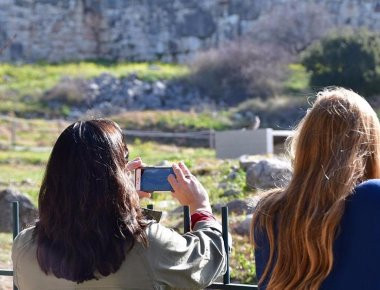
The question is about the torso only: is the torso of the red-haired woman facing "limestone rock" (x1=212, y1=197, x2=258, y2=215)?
yes

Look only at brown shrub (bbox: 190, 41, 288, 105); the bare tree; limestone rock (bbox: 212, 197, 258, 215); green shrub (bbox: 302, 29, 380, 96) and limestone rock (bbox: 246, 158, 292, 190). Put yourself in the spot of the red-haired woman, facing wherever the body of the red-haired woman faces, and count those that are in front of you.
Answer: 5

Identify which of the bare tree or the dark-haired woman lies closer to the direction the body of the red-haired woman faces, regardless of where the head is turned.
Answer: the bare tree

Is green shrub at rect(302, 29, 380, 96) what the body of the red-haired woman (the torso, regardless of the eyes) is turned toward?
yes

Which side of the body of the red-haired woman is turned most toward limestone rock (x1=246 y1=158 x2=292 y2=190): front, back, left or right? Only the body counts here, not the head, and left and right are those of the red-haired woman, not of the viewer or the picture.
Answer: front

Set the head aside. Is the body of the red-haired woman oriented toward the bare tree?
yes

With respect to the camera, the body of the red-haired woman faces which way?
away from the camera

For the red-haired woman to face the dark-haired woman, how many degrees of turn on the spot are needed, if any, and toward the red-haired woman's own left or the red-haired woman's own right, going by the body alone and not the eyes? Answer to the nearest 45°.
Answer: approximately 90° to the red-haired woman's own left

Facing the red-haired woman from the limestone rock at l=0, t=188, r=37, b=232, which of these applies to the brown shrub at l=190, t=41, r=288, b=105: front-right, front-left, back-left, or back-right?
back-left

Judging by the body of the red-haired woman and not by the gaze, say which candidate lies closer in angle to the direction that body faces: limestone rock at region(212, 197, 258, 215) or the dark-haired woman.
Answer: the limestone rock

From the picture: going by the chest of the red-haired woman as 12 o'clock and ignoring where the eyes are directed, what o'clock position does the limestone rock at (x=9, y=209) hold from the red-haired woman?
The limestone rock is roughly at 11 o'clock from the red-haired woman.
